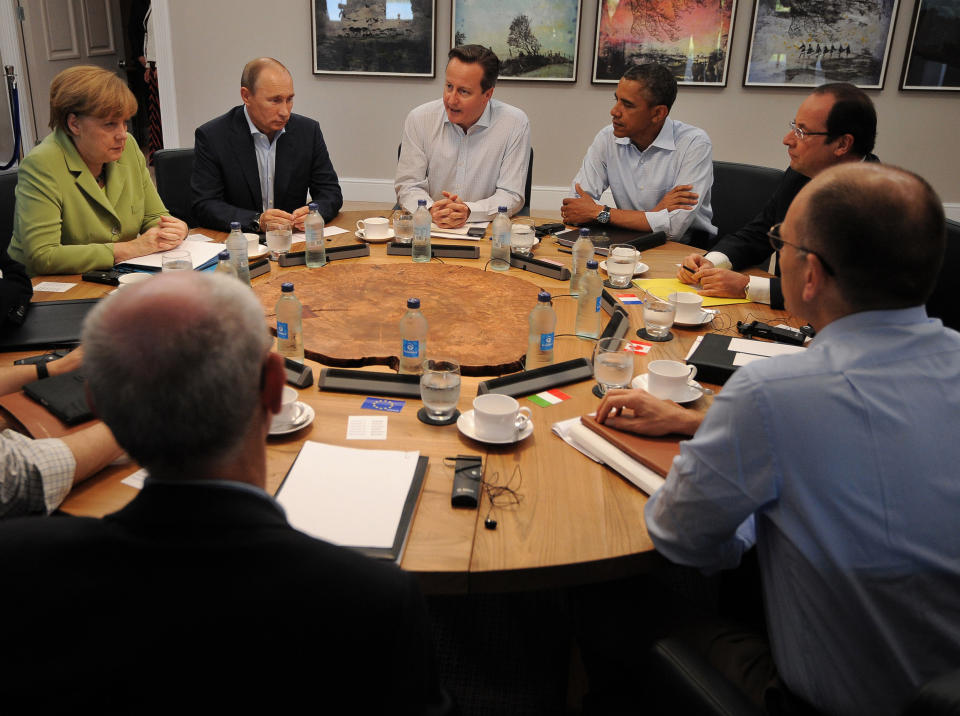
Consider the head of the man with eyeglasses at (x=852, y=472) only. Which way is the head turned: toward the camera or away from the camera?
away from the camera

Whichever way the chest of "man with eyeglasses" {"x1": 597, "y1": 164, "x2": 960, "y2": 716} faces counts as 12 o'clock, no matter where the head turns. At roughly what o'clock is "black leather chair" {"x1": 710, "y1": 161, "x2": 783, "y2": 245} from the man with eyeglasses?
The black leather chair is roughly at 1 o'clock from the man with eyeglasses.

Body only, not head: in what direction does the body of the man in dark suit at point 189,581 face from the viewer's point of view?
away from the camera

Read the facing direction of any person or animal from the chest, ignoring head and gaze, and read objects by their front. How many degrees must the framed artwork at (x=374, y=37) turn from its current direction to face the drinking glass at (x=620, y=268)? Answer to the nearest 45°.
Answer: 0° — it already faces it

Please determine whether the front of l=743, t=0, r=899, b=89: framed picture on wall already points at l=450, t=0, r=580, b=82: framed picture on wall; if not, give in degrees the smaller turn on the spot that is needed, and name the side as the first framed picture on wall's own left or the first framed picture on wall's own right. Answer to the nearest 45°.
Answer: approximately 90° to the first framed picture on wall's own right

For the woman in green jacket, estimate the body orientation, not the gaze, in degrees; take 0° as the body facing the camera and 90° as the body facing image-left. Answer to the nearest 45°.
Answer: approximately 315°

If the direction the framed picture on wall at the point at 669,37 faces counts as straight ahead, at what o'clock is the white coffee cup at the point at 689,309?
The white coffee cup is roughly at 12 o'clock from the framed picture on wall.

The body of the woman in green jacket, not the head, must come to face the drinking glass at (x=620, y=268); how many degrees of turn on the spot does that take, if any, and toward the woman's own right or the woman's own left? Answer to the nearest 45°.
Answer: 0° — they already face it

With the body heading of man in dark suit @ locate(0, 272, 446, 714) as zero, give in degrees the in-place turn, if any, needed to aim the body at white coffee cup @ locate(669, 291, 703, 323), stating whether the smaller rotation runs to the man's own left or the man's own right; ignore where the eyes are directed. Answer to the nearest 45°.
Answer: approximately 45° to the man's own right

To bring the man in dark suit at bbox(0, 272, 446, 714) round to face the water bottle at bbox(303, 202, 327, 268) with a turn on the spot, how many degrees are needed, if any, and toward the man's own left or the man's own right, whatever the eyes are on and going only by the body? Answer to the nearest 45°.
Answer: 0° — they already face it

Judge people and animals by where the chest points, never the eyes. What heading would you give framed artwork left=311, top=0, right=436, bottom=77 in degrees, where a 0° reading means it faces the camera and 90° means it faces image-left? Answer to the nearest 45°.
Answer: approximately 0°

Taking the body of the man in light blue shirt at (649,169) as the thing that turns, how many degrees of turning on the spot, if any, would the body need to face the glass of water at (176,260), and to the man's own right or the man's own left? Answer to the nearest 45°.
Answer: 0° — they already face it
